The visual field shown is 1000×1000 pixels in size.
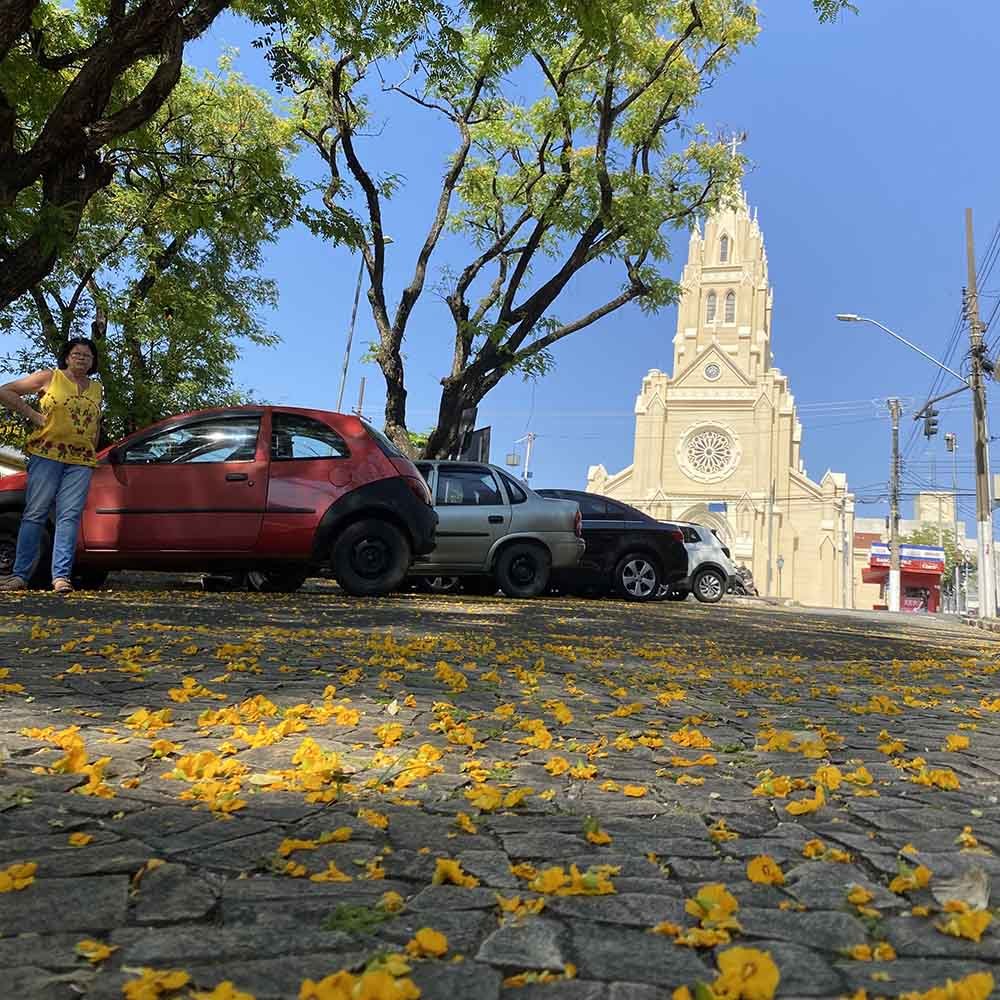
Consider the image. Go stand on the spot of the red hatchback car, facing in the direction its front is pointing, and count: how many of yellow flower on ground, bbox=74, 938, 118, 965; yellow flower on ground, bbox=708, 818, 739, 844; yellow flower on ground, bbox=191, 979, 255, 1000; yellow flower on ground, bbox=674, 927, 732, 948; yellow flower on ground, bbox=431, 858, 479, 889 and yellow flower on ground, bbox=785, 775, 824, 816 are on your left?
6

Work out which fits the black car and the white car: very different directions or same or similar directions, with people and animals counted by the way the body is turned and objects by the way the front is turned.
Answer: same or similar directions

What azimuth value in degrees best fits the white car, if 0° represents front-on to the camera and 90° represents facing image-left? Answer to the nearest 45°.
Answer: approximately 90°

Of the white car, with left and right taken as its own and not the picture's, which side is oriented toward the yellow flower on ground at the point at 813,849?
left

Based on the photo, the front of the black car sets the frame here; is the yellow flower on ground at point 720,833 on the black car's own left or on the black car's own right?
on the black car's own left

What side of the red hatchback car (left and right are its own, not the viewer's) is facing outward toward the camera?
left

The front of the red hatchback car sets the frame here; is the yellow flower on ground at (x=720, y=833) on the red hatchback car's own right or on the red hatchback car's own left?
on the red hatchback car's own left

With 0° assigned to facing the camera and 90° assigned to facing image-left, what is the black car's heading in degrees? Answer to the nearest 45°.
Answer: approximately 90°

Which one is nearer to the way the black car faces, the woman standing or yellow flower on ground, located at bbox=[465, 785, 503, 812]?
the woman standing

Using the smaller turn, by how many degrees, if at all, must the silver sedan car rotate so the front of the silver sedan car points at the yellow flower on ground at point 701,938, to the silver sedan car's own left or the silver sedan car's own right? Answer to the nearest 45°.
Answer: approximately 90° to the silver sedan car's own left

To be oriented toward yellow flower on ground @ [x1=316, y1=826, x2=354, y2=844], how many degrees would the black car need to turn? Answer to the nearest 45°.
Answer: approximately 90° to its left

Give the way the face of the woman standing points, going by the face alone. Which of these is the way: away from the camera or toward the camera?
toward the camera

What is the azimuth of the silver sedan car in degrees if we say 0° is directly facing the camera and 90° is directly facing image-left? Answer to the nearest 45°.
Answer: approximately 90°

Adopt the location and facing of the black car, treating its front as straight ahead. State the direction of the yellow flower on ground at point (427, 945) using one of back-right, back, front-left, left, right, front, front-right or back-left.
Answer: left

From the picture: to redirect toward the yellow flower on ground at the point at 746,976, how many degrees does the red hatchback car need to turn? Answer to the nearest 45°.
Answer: approximately 90° to its left

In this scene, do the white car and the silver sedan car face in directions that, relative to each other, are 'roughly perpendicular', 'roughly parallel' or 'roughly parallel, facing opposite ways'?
roughly parallel

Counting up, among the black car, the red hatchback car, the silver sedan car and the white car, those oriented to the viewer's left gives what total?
4
